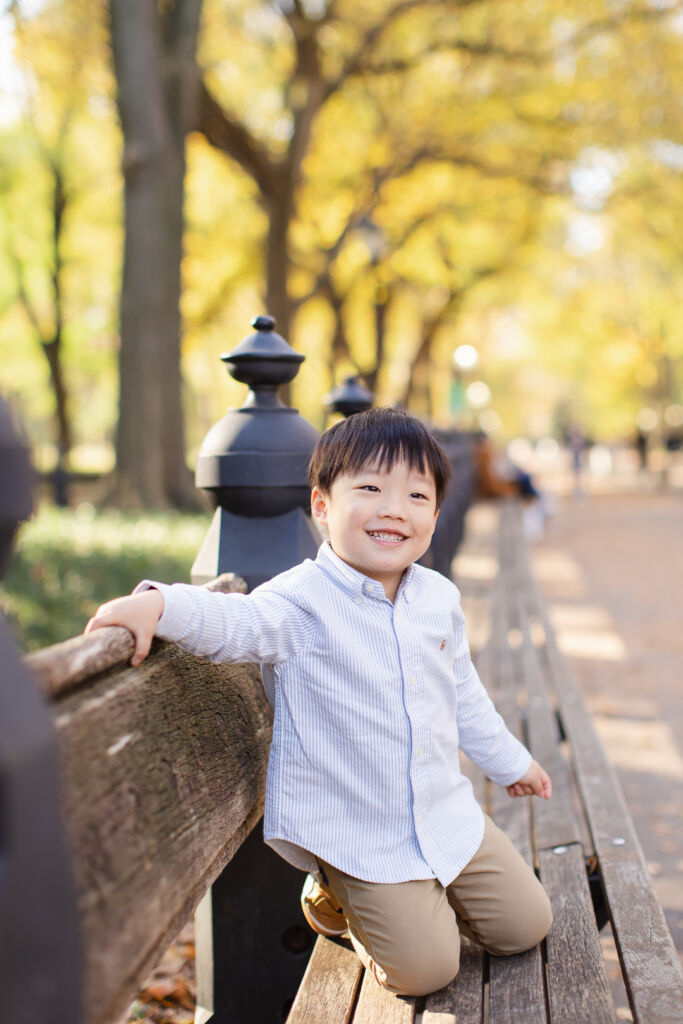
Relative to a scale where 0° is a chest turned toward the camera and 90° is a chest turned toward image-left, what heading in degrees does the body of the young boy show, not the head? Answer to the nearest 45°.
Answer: approximately 315°

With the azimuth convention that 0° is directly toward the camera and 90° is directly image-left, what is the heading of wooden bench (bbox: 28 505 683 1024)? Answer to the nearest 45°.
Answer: approximately 270°

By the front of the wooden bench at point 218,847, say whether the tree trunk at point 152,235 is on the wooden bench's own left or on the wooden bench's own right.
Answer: on the wooden bench's own left

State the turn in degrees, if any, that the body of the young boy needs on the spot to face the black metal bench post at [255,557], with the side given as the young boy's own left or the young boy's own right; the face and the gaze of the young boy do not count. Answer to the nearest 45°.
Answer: approximately 180°
